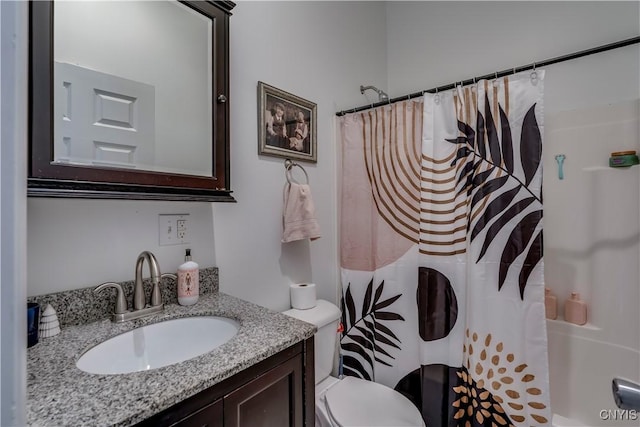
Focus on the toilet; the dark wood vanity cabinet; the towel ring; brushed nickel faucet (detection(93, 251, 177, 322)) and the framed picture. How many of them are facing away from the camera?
0

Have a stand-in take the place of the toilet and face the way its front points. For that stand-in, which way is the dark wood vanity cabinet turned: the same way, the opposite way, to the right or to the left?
the same way

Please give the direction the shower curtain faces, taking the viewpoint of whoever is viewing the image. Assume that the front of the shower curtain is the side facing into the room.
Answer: facing the viewer and to the left of the viewer

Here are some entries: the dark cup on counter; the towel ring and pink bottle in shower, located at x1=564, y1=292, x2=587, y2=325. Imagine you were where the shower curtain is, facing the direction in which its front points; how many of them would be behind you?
1

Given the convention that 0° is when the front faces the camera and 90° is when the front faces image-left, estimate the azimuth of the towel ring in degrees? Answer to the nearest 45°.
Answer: approximately 315°

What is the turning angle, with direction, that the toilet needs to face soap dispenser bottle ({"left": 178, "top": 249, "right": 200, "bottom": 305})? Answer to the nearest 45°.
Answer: approximately 90° to its right

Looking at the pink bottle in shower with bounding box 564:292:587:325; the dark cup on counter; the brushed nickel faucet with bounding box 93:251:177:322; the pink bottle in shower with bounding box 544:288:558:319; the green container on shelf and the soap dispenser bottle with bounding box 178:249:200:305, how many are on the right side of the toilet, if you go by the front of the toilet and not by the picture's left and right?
3

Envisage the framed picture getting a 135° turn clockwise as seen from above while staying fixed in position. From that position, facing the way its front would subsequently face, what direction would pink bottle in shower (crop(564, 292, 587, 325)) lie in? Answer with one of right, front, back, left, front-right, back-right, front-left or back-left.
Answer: back

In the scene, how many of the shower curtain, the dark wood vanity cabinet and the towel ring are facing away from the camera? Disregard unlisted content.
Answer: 0

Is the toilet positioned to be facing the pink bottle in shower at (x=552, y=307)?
no

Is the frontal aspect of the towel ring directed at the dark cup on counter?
no

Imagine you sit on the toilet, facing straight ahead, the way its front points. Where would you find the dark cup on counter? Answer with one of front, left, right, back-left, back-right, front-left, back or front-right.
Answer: right

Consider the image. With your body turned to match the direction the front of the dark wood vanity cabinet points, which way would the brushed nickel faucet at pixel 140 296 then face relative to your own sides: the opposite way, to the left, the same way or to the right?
the same way

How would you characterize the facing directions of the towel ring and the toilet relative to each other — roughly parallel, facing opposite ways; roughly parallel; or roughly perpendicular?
roughly parallel

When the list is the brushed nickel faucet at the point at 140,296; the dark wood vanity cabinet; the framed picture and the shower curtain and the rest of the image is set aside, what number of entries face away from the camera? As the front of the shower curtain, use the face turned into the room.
0

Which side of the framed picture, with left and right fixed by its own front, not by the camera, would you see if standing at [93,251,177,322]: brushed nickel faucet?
right

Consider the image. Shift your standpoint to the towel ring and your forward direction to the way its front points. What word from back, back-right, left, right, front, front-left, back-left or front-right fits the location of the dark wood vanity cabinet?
front-right

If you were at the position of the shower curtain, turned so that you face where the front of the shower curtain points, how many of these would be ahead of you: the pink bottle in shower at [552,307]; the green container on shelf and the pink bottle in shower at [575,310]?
0

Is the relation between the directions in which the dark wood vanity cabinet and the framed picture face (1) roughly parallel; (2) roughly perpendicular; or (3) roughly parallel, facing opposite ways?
roughly parallel
